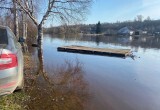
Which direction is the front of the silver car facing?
away from the camera
